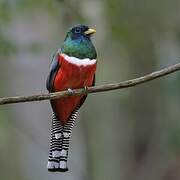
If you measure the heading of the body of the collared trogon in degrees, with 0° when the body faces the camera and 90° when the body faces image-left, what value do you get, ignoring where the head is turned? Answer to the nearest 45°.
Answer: approximately 315°
